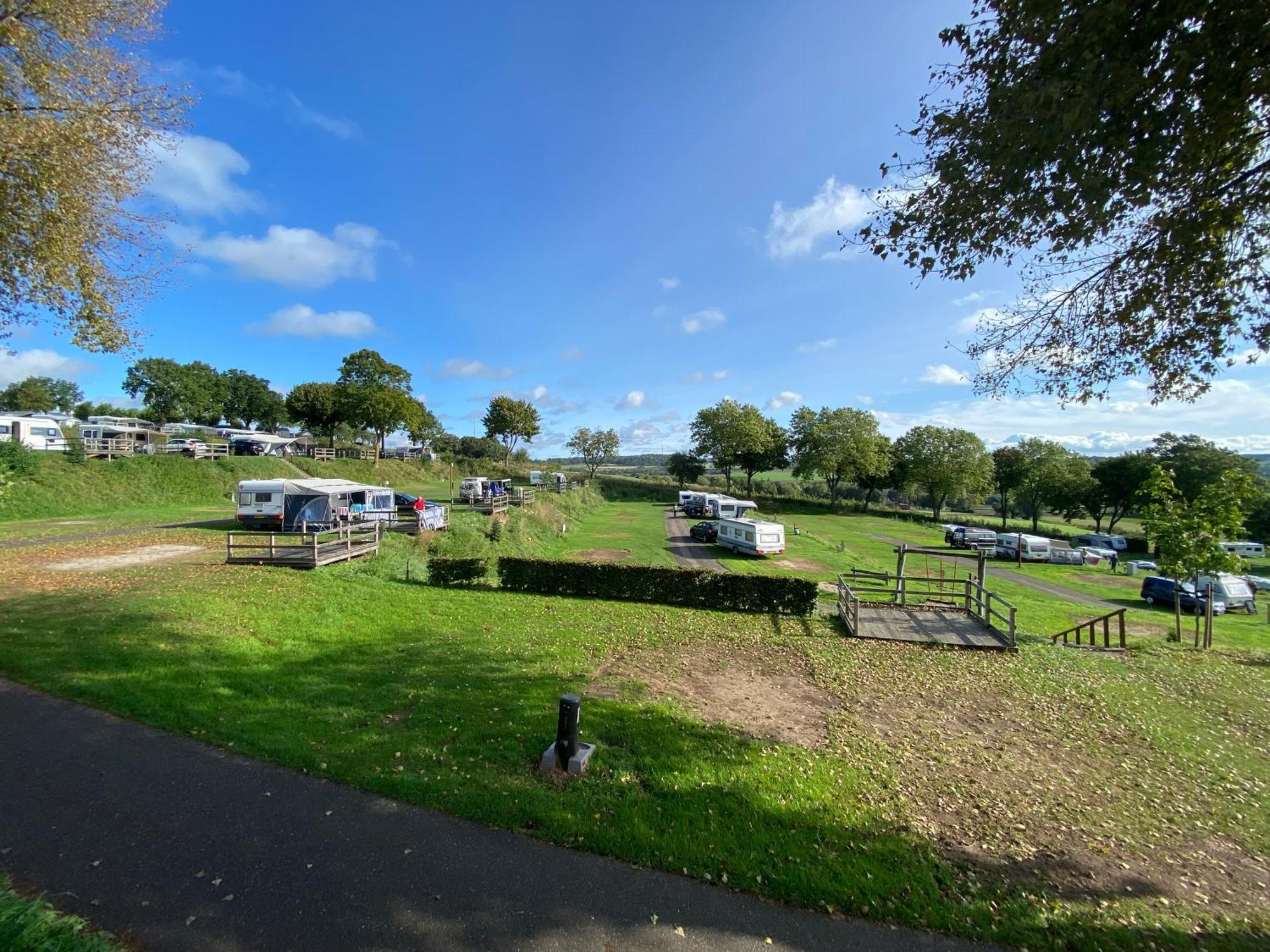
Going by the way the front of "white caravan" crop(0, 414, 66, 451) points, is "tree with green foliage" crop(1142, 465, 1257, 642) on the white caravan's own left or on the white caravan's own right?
on the white caravan's own right

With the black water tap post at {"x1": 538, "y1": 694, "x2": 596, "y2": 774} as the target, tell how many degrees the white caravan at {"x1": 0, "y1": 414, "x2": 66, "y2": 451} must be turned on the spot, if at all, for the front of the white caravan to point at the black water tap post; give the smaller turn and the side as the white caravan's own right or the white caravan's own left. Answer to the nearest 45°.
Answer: approximately 90° to the white caravan's own right

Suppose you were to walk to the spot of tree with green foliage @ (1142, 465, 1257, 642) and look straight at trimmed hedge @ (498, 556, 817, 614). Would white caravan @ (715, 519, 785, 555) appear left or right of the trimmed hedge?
right

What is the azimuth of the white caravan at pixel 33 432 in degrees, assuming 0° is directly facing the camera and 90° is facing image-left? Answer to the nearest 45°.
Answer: approximately 270°

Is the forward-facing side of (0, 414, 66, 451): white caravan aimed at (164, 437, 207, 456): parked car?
yes

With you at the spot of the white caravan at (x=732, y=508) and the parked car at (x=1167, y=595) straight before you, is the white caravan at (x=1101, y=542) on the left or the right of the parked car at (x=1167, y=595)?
left

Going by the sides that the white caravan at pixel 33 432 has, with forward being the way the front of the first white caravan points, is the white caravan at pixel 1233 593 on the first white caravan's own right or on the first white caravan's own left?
on the first white caravan's own right

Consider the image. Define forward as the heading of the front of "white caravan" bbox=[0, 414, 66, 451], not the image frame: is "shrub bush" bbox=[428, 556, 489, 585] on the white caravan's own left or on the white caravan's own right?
on the white caravan's own right

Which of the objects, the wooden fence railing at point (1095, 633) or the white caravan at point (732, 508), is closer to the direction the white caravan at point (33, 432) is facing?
the white caravan
